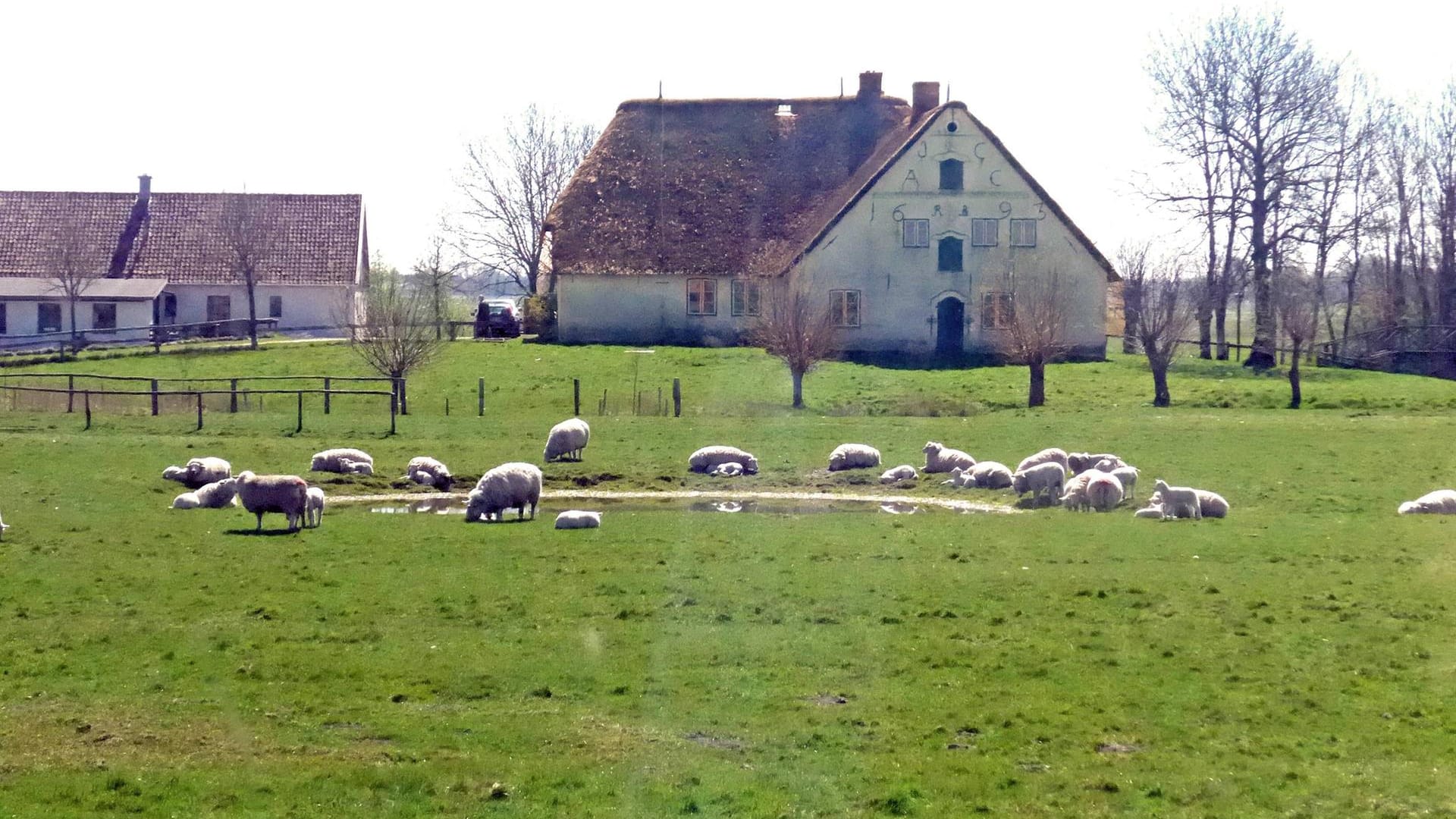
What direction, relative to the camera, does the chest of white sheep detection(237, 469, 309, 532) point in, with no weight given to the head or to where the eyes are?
to the viewer's left

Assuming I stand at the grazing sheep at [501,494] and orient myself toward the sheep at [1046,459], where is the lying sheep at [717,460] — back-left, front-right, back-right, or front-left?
front-left

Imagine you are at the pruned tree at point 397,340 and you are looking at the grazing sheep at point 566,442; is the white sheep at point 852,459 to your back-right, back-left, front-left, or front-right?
front-left

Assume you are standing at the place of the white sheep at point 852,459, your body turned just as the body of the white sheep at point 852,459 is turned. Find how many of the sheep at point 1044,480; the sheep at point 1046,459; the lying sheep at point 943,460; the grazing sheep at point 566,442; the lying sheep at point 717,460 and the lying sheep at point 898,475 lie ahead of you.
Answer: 2

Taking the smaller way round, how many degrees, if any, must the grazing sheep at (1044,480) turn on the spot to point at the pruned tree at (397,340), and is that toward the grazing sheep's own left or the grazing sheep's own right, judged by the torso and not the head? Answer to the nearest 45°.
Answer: approximately 45° to the grazing sheep's own right

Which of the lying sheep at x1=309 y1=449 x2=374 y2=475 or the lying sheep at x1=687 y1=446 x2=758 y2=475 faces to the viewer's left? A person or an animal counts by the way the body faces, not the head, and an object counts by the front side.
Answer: the lying sheep at x1=309 y1=449 x2=374 y2=475

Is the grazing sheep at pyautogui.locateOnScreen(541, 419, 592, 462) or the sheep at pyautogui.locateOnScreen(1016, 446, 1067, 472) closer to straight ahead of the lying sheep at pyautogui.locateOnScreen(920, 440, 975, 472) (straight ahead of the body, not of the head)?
the grazing sheep

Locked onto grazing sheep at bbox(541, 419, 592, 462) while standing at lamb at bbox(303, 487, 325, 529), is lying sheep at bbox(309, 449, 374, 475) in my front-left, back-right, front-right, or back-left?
front-left

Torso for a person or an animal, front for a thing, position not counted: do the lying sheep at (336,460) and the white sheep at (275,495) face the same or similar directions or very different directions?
same or similar directions

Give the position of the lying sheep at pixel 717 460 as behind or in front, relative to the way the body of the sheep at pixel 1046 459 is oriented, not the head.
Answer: in front

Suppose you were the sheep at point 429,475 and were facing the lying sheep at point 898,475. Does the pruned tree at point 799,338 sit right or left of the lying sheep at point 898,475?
left

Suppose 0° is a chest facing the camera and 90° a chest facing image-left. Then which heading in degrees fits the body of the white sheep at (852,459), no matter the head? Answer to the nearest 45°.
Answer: approximately 90°

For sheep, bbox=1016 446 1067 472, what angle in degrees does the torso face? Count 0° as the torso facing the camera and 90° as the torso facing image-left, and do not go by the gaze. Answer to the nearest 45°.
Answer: approximately 90°

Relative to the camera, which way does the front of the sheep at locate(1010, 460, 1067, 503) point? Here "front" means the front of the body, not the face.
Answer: to the viewer's left

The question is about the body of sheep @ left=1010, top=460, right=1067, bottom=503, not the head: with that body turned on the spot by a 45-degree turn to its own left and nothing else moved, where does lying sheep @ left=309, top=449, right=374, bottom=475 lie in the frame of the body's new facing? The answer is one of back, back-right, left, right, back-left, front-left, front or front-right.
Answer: front-right
